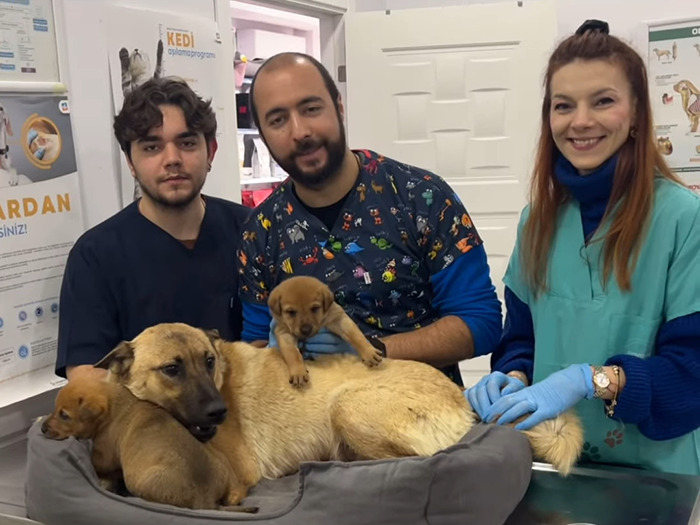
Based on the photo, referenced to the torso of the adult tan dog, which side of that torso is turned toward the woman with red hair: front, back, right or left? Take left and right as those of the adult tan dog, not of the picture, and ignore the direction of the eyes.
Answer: back

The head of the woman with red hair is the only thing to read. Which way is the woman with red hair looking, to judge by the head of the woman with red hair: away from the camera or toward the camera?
toward the camera

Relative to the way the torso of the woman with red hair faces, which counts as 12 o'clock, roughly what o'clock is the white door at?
The white door is roughly at 4 o'clock from the woman with red hair.

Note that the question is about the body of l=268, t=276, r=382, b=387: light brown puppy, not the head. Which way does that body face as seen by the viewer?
toward the camera

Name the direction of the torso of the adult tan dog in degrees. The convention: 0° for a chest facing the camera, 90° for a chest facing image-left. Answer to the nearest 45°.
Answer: approximately 90°
